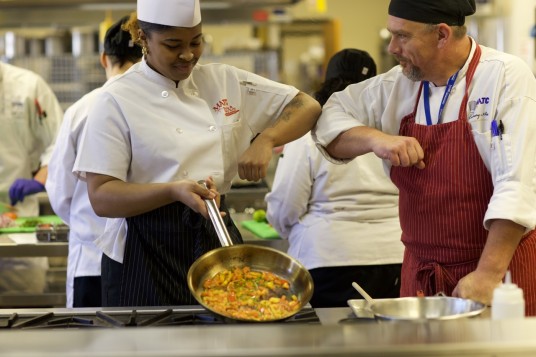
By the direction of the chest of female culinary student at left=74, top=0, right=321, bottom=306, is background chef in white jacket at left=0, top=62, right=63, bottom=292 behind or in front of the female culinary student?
behind

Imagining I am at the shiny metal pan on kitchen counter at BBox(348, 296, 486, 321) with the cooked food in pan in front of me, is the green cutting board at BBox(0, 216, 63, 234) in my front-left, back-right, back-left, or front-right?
front-right

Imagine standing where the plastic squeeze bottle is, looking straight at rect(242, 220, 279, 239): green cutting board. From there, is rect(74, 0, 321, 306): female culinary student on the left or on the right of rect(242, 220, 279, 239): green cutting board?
left

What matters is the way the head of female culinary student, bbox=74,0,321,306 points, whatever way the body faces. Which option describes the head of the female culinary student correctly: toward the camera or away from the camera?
toward the camera

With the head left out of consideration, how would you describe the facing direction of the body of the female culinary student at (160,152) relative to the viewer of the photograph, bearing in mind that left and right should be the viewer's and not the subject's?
facing the viewer and to the right of the viewer

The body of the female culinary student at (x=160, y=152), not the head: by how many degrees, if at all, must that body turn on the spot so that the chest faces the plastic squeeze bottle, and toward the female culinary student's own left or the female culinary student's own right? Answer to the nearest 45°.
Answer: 0° — they already face it

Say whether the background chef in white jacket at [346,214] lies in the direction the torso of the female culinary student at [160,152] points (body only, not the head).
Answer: no

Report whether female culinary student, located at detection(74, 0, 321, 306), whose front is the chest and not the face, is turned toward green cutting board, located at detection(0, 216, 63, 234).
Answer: no

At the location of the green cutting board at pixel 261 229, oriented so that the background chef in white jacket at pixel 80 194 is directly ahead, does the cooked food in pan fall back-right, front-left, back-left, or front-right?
front-left

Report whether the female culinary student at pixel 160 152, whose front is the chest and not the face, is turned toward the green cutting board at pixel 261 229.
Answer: no

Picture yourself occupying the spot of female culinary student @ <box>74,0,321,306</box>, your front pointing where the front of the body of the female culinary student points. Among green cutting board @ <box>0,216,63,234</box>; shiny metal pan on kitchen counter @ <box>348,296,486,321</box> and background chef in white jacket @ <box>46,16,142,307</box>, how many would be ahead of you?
1
